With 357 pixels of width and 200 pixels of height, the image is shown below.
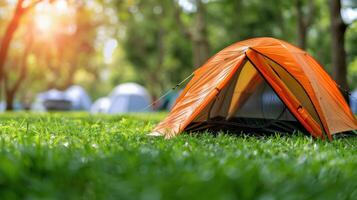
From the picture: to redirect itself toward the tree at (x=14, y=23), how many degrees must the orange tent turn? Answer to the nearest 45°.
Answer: approximately 135° to its right

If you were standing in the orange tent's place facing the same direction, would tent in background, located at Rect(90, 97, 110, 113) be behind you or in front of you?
behind

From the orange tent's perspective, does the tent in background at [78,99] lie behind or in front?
behind

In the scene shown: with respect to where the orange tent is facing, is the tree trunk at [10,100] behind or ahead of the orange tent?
behind

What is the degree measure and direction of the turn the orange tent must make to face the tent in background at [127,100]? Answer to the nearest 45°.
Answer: approximately 180°

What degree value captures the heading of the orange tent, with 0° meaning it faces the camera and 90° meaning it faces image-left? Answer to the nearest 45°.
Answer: approximately 0°

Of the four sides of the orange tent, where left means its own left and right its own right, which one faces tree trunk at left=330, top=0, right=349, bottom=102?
back
